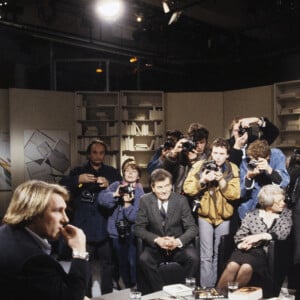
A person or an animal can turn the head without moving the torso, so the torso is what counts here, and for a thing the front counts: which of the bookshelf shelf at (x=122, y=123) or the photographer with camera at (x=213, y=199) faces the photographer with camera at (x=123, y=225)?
the bookshelf shelf

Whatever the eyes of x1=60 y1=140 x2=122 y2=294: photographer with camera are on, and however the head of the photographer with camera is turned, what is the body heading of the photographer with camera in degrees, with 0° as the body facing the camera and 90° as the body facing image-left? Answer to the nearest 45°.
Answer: approximately 0°

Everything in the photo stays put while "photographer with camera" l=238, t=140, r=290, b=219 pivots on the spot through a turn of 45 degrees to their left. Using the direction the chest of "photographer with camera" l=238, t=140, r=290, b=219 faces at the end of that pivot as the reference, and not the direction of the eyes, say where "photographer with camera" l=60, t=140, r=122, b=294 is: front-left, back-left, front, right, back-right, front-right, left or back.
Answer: right

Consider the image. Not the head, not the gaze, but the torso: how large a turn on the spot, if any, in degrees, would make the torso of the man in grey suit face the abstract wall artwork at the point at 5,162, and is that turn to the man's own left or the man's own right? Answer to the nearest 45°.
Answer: approximately 135° to the man's own right

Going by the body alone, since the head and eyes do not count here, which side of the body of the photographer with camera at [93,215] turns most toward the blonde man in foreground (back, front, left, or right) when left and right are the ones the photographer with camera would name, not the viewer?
front

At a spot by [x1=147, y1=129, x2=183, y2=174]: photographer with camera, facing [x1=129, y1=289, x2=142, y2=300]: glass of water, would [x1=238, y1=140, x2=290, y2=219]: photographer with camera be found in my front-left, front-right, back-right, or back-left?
front-left

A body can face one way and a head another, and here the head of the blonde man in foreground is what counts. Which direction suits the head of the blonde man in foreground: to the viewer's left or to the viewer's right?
to the viewer's right

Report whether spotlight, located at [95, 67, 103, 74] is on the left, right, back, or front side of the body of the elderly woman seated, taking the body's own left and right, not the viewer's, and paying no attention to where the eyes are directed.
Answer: right

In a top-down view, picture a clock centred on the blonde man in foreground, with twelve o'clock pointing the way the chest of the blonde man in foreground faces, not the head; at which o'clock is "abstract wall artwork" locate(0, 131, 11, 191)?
The abstract wall artwork is roughly at 9 o'clock from the blonde man in foreground.

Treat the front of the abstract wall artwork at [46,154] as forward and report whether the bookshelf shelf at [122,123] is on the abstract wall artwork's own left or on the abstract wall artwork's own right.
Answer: on the abstract wall artwork's own left

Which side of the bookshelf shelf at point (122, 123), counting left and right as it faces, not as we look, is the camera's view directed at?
front

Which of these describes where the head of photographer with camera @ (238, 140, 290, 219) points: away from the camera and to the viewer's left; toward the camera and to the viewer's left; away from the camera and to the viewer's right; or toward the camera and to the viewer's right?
toward the camera and to the viewer's left

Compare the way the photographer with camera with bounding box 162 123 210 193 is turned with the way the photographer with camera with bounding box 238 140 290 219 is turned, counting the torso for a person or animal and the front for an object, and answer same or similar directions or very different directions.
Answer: same or similar directions

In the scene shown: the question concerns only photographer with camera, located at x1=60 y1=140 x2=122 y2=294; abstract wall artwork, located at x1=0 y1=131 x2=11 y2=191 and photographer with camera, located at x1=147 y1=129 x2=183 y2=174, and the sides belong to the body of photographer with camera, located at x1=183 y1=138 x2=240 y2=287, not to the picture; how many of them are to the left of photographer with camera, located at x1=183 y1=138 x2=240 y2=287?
0

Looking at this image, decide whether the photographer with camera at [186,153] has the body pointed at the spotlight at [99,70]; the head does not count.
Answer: no

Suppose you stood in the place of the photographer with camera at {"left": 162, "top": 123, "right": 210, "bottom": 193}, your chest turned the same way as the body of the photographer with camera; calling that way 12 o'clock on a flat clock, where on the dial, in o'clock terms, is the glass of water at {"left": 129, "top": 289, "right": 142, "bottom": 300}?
The glass of water is roughly at 11 o'clock from the photographer with camera.

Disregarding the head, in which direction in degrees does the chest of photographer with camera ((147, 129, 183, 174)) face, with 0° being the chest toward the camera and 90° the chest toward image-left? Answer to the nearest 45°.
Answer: approximately 45°

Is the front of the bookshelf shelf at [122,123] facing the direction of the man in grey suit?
yes

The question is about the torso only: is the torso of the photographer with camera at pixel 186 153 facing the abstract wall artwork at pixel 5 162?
no
